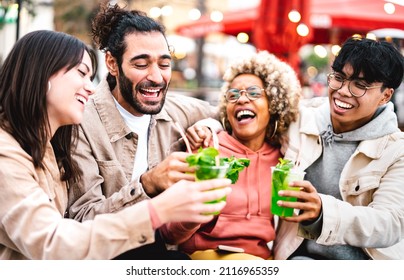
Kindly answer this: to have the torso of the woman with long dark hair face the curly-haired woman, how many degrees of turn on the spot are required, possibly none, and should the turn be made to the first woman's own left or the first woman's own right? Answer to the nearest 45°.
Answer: approximately 45° to the first woman's own left

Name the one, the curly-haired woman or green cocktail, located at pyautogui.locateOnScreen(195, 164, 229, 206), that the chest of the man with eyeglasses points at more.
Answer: the green cocktail

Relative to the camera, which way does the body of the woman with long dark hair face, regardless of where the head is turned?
to the viewer's right

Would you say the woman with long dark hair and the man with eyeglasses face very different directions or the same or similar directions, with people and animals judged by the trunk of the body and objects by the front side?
very different directions

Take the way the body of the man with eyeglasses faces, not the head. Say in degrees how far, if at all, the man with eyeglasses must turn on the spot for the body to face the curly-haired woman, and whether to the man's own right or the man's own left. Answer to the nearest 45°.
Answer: approximately 45° to the man's own right

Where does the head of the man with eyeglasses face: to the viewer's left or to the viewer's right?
to the viewer's left

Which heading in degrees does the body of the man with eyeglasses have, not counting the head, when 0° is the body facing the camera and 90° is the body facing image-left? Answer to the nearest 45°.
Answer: approximately 45°

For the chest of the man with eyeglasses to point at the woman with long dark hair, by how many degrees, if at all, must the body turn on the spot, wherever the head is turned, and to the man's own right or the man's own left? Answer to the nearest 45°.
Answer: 0° — they already face them

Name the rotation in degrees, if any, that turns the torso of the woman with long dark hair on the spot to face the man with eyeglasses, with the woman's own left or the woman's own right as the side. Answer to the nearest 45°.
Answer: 0° — they already face them

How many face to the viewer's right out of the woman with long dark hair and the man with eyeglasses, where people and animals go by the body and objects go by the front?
1
